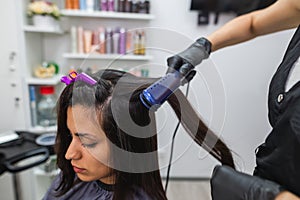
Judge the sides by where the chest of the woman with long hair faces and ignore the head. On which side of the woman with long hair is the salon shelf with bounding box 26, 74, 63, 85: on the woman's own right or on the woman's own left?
on the woman's own right

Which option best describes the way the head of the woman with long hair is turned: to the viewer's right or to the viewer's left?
to the viewer's left

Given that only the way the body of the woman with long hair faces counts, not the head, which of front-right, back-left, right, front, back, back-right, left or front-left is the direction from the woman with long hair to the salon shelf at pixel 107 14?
back-right

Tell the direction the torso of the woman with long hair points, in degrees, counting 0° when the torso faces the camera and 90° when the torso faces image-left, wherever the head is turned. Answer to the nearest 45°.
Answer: approximately 45°

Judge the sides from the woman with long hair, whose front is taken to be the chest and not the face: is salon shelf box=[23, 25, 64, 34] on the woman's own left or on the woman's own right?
on the woman's own right
